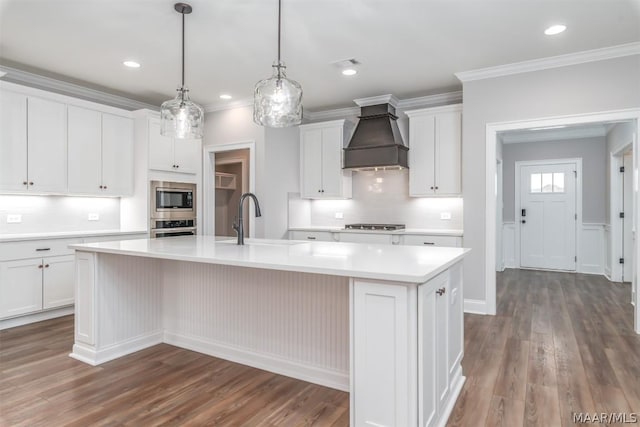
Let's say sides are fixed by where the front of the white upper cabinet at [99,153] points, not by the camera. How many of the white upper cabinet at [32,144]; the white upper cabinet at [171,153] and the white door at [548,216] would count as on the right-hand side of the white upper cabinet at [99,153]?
1

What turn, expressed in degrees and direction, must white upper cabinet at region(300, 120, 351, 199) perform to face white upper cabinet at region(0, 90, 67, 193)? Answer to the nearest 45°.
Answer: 0° — it already faces it

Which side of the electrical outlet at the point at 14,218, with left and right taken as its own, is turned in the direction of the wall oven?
left

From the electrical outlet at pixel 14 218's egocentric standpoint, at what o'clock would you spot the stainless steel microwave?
The stainless steel microwave is roughly at 9 o'clock from the electrical outlet.

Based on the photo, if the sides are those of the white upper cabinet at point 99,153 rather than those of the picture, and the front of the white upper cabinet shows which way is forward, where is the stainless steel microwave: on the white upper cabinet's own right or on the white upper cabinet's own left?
on the white upper cabinet's own left

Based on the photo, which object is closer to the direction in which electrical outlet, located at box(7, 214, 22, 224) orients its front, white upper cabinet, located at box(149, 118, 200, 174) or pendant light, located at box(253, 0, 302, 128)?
the pendant light

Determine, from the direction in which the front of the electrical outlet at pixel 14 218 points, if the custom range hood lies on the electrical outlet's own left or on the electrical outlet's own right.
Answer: on the electrical outlet's own left
